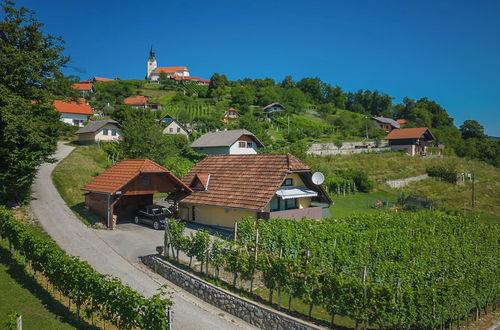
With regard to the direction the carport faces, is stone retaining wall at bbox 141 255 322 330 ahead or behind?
ahead

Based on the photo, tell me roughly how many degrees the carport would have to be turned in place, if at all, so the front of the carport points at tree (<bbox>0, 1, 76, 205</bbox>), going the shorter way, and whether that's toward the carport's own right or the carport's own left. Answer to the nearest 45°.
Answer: approximately 135° to the carport's own right

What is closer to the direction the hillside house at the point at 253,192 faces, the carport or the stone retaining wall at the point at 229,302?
the stone retaining wall

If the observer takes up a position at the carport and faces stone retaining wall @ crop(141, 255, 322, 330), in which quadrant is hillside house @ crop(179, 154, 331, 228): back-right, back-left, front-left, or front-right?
front-left

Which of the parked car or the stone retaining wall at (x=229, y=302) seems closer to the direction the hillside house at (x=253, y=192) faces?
the stone retaining wall

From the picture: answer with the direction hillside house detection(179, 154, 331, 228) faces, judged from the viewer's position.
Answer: facing the viewer and to the right of the viewer

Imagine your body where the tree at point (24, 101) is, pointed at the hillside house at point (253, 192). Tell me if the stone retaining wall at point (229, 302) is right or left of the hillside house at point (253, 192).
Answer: right

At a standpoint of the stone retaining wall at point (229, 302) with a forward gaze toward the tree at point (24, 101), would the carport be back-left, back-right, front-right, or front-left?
front-right

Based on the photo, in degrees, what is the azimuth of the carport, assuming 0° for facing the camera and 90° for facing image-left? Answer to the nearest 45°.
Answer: approximately 315°

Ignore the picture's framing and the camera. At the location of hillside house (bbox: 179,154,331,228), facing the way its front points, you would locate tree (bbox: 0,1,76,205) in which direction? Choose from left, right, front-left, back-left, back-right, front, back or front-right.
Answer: back-right

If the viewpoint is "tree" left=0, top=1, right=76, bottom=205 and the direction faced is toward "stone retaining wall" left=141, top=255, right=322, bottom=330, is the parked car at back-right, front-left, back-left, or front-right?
front-left

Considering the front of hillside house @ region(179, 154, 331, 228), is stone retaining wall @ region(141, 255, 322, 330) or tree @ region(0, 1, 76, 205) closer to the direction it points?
the stone retaining wall

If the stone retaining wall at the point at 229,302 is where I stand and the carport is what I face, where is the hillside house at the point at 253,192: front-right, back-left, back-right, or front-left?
front-right

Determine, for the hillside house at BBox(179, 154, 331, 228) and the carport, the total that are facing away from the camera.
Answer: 0

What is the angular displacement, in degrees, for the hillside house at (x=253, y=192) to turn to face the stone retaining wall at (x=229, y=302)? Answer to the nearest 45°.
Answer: approximately 45° to its right

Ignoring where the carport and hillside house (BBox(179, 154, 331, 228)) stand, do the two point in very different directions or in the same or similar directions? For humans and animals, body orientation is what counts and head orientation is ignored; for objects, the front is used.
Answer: same or similar directions
